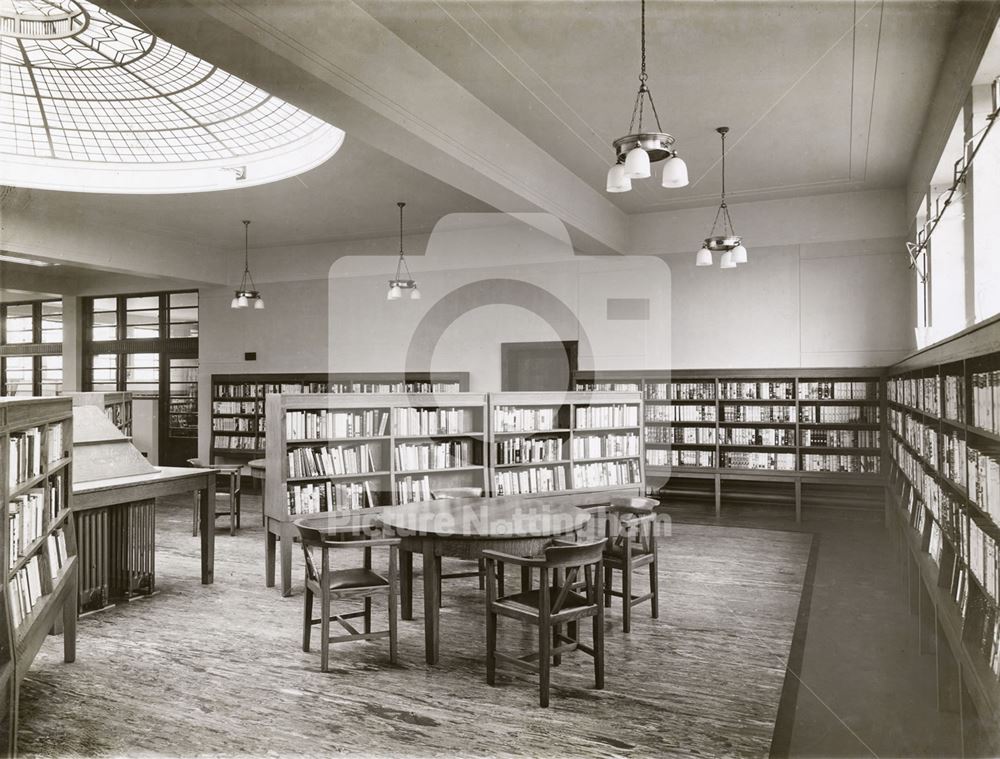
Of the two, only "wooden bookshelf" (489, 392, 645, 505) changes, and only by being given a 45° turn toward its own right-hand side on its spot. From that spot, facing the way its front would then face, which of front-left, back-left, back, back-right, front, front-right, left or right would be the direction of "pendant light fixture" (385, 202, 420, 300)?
right

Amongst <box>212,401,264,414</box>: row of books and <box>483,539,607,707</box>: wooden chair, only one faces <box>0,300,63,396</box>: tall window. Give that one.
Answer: the wooden chair

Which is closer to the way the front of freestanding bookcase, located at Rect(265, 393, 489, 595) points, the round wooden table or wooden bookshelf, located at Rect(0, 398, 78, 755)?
the round wooden table

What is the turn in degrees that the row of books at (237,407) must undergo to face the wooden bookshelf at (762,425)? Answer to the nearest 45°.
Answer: approximately 45° to its left

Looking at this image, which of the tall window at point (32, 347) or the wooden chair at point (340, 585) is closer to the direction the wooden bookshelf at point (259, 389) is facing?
the wooden chair

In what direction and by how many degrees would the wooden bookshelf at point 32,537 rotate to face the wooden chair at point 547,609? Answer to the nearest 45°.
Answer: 0° — it already faces it

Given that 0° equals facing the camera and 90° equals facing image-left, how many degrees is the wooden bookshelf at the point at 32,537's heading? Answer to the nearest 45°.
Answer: approximately 270°

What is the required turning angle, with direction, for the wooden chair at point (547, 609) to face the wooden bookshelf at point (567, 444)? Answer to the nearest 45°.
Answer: approximately 45° to its right

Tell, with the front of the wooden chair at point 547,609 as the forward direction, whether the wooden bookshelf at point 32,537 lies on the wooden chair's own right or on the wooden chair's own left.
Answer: on the wooden chair's own left

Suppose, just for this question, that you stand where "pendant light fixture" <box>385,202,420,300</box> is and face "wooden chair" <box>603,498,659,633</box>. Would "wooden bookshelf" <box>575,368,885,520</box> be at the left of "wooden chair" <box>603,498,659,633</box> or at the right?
left

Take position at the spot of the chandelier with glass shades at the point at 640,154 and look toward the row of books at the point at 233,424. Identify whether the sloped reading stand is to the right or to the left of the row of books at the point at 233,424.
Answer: left

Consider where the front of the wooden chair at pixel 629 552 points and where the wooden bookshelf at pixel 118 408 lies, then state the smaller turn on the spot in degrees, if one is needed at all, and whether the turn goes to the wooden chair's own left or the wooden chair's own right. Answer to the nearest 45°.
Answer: approximately 90° to the wooden chair's own right
